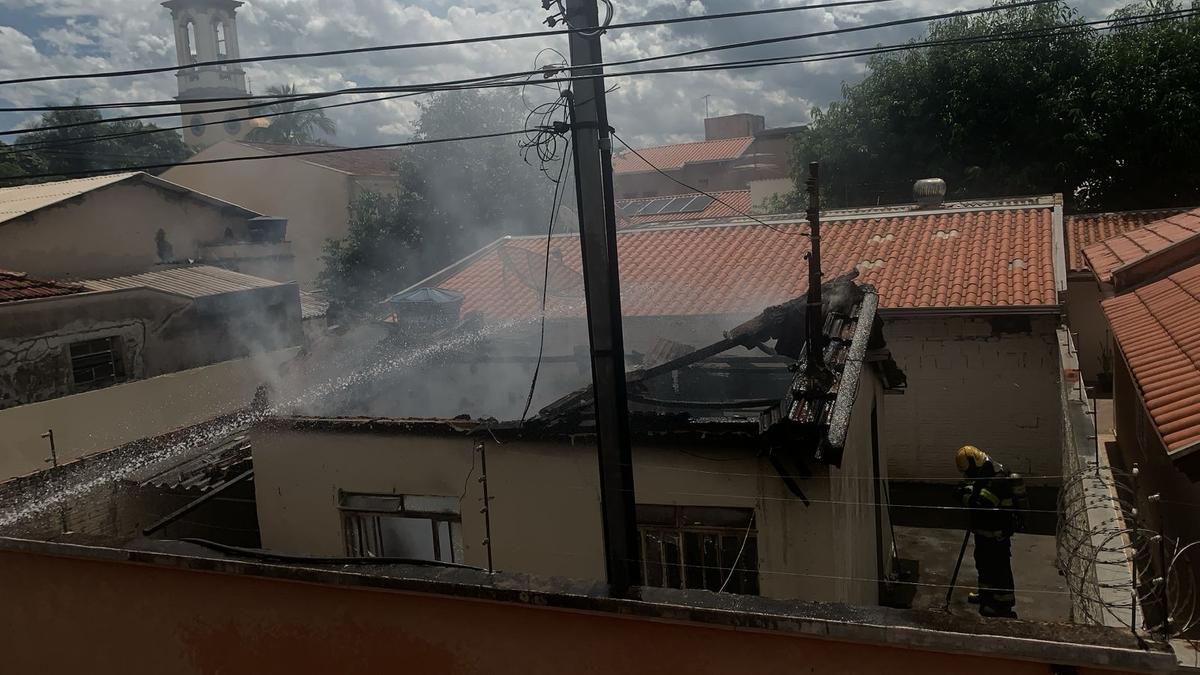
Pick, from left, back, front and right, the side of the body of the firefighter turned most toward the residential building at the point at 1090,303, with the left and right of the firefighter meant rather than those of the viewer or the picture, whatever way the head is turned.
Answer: right

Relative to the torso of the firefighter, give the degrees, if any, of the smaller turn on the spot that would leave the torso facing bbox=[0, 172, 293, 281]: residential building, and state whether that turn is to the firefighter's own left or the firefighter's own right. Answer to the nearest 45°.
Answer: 0° — they already face it

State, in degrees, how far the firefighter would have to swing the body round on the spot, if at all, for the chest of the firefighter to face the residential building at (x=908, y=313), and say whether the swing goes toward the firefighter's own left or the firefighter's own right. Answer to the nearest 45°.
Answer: approximately 90° to the firefighter's own right

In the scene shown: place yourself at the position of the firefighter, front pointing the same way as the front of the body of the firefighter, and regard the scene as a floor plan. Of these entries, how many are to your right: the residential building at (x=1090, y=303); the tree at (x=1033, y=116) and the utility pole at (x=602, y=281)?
2

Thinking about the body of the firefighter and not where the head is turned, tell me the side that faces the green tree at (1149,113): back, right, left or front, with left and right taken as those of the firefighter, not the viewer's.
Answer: right

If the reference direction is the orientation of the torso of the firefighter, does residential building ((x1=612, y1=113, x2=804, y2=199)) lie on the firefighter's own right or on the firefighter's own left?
on the firefighter's own right

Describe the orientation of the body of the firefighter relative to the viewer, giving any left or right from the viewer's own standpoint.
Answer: facing to the left of the viewer

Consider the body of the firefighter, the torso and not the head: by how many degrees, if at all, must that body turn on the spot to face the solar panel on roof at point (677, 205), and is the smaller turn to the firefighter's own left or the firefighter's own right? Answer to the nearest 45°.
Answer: approximately 45° to the firefighter's own right

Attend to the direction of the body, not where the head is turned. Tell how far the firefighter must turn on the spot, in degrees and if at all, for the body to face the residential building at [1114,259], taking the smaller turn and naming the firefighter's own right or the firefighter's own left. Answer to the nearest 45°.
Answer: approximately 90° to the firefighter's own right

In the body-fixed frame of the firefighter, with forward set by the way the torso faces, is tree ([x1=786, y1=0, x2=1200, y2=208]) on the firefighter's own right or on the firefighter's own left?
on the firefighter's own right
